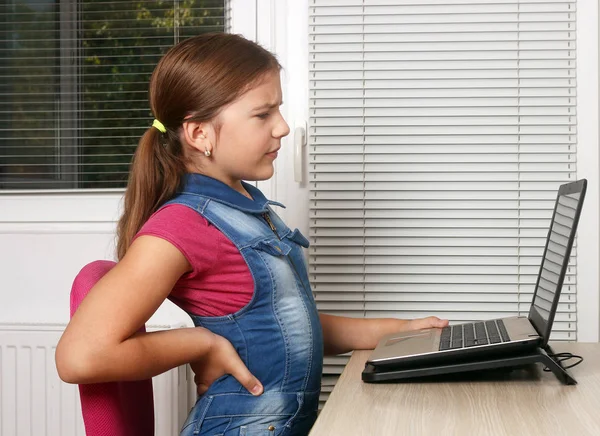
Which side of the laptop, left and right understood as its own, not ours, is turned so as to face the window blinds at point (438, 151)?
right

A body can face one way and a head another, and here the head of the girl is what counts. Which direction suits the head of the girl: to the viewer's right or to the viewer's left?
to the viewer's right

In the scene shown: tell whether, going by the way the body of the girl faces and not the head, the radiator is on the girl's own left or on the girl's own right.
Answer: on the girl's own left

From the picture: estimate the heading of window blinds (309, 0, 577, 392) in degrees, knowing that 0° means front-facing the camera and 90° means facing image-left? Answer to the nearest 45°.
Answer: approximately 0°

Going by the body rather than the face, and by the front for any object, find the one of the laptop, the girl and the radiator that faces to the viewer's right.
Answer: the girl

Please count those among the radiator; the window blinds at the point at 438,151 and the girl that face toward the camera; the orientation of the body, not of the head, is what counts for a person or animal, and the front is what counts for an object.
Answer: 2

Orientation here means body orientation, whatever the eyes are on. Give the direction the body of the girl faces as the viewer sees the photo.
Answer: to the viewer's right

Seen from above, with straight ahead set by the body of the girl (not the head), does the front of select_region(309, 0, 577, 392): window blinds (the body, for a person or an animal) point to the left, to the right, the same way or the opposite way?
to the right

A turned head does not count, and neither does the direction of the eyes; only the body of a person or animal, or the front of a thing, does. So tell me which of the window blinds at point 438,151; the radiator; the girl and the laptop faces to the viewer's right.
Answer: the girl

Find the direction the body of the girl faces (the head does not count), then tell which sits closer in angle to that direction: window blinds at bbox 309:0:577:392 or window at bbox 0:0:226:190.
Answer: the window blinds

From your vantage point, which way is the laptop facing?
to the viewer's left
